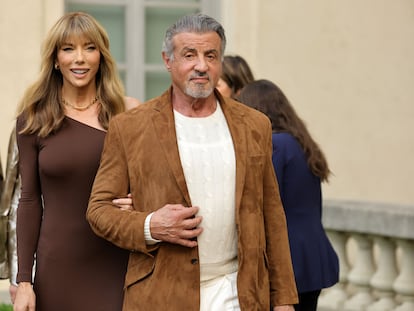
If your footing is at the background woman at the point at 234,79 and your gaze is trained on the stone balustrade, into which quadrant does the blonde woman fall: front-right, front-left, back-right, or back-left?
back-right

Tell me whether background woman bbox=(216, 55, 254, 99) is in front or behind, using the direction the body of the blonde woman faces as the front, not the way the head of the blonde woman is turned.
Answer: behind

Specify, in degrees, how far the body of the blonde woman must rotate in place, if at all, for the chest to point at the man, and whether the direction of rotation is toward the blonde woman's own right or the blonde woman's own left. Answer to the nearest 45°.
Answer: approximately 45° to the blonde woman's own left

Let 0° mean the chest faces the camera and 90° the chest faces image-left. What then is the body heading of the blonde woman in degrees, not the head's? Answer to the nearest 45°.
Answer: approximately 0°
